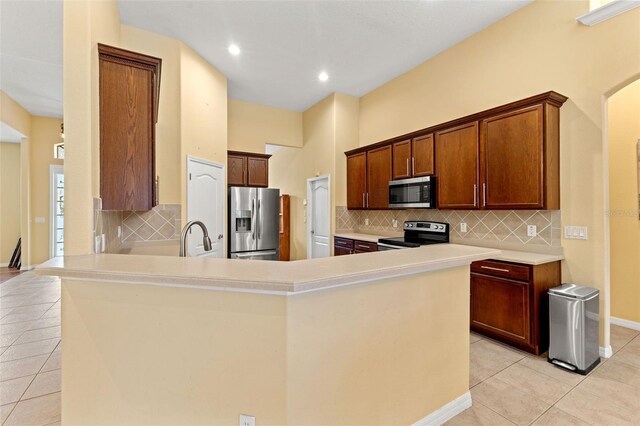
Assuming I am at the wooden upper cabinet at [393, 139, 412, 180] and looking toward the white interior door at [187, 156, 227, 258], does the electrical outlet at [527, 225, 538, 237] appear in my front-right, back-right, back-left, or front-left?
back-left

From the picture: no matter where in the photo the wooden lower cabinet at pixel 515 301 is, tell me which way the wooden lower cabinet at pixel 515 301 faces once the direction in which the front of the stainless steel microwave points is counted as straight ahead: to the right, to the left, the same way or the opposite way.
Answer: the same way

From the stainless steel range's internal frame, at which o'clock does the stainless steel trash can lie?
The stainless steel trash can is roughly at 9 o'clock from the stainless steel range.

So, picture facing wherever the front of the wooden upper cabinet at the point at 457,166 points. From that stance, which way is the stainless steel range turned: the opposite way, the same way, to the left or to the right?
the same way

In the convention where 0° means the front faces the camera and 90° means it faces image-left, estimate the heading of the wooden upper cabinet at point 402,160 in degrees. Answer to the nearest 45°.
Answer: approximately 45°

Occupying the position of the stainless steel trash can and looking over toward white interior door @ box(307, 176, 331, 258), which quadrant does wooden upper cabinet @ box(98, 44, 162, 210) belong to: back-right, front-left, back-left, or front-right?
front-left

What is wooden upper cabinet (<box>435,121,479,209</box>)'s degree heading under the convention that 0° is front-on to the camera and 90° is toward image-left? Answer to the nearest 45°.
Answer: approximately 45°

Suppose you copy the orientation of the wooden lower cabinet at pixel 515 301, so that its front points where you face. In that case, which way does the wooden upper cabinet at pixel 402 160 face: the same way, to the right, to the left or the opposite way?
the same way

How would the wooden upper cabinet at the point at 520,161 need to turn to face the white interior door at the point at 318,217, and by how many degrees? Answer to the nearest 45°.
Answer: approximately 45° to its right

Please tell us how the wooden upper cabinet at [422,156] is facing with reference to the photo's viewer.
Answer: facing the viewer and to the left of the viewer

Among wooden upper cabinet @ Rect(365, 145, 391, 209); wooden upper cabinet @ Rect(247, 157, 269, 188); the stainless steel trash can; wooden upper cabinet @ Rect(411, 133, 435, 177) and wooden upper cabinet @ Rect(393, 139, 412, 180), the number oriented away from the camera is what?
0

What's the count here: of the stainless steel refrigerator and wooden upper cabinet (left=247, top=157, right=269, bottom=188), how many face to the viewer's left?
0
